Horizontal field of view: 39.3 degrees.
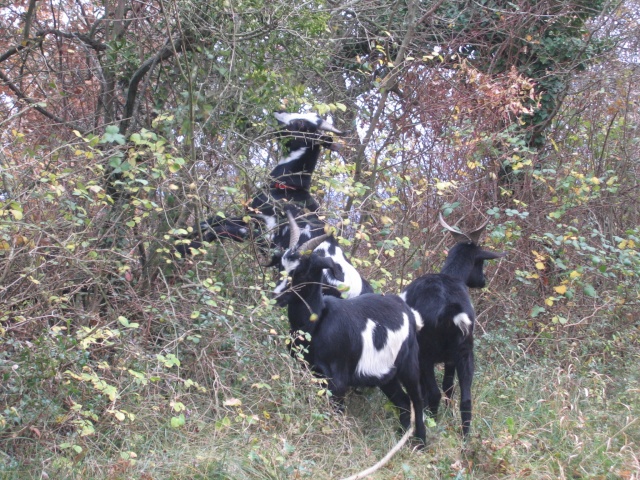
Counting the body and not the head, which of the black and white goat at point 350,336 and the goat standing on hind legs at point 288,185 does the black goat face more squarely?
the goat standing on hind legs

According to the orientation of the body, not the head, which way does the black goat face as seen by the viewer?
away from the camera

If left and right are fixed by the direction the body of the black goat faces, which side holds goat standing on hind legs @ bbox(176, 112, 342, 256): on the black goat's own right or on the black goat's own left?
on the black goat's own left

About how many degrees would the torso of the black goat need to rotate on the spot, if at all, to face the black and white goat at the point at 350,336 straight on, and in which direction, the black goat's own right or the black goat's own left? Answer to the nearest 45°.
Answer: approximately 135° to the black goat's own left
